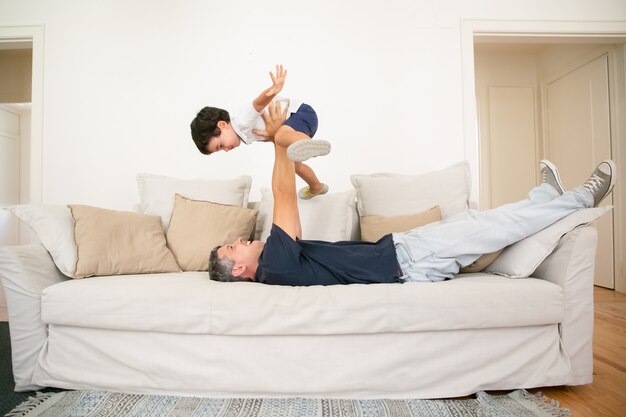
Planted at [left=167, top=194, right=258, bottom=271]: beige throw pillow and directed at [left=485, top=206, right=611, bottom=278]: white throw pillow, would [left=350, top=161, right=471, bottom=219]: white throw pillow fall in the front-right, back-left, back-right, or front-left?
front-left

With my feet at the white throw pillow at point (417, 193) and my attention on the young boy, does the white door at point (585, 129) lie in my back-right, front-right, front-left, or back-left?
back-right

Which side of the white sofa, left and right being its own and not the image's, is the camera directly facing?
front
